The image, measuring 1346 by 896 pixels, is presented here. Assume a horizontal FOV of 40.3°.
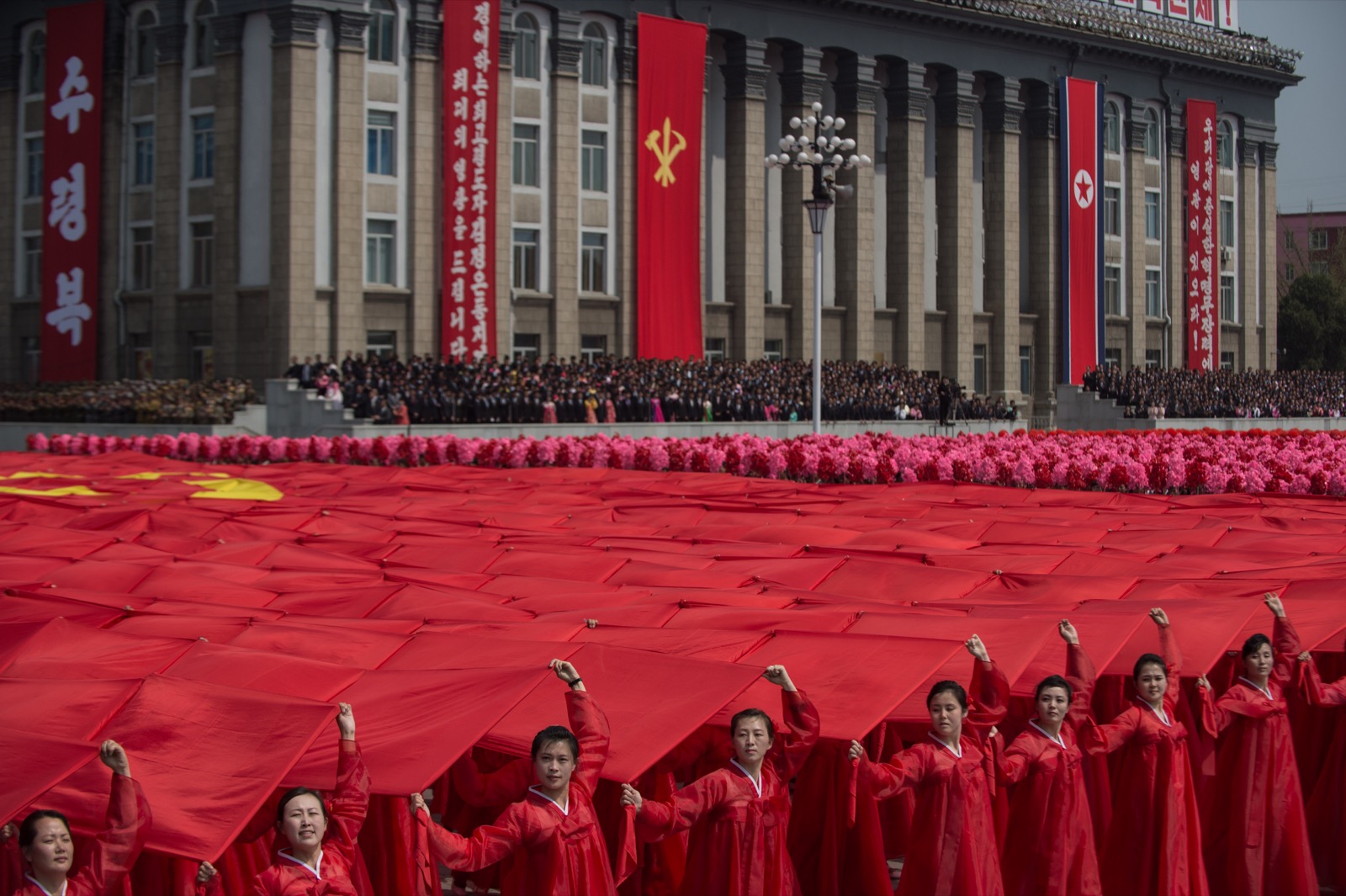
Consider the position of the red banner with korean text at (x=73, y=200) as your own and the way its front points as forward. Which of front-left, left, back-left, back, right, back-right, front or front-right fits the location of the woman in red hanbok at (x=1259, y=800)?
front-left

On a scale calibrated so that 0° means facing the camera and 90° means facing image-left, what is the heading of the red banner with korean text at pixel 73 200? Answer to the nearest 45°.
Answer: approximately 45°

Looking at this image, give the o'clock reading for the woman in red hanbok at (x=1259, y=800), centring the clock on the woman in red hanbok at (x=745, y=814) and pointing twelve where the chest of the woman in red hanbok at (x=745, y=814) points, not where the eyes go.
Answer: the woman in red hanbok at (x=1259, y=800) is roughly at 8 o'clock from the woman in red hanbok at (x=745, y=814).

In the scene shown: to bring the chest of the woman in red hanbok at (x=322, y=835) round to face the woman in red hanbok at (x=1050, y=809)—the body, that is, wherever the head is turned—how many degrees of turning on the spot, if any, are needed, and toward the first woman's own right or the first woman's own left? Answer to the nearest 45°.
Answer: approximately 90° to the first woman's own left

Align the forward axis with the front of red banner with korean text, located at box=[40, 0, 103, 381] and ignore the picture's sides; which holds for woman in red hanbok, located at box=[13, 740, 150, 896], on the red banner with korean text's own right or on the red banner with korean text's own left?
on the red banner with korean text's own left

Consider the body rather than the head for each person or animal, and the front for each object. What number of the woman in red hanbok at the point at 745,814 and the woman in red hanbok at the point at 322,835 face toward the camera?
2

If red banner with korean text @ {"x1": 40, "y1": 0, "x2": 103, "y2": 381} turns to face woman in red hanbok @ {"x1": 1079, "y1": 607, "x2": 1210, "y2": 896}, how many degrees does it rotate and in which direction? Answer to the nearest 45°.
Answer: approximately 45° to its left

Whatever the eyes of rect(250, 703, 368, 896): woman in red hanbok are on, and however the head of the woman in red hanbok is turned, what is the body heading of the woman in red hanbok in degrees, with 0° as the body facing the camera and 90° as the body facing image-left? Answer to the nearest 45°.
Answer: approximately 0°

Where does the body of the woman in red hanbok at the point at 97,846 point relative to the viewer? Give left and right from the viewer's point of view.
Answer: facing the viewer and to the right of the viewer

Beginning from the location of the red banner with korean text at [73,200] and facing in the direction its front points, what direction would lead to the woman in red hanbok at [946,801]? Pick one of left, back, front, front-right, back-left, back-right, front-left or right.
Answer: front-left

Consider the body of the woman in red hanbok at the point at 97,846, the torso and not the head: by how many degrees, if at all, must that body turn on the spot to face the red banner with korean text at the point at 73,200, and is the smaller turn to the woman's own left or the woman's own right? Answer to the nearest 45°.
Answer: approximately 135° to the woman's own left

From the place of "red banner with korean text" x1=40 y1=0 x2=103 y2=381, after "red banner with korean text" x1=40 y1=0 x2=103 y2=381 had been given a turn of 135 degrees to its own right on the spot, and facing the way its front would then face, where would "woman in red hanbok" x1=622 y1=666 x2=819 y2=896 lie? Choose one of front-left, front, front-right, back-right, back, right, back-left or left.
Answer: back
